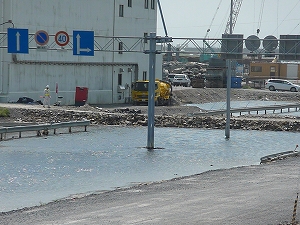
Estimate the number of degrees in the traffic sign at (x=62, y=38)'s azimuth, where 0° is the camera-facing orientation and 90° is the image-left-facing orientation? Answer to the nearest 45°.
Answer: approximately 0°

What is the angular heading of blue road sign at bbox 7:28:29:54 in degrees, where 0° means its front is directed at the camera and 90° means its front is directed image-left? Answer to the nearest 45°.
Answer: approximately 0°

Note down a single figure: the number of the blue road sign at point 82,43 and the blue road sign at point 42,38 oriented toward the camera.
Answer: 2

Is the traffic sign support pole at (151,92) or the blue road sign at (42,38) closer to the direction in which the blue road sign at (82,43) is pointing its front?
the traffic sign support pole

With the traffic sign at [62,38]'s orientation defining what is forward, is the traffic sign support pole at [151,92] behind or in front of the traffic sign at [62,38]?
in front

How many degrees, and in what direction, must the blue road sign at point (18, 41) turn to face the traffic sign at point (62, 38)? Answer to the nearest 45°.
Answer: approximately 135° to its left

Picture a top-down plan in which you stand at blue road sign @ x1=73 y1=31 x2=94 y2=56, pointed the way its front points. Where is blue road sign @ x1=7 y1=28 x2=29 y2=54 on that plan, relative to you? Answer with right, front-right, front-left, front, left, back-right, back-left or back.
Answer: right
